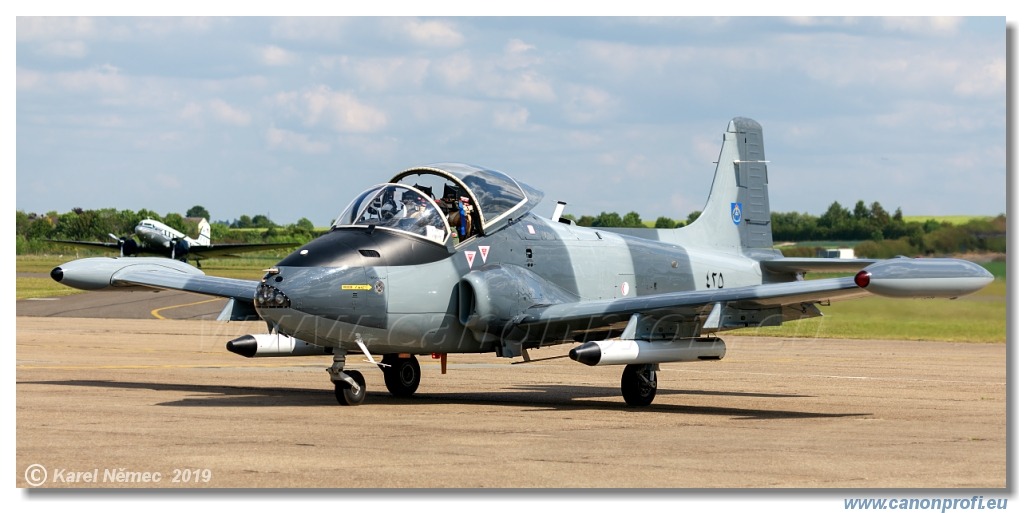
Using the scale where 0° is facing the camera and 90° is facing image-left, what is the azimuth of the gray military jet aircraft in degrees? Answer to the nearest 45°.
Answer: approximately 45°

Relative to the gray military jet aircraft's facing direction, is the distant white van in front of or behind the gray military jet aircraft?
behind
